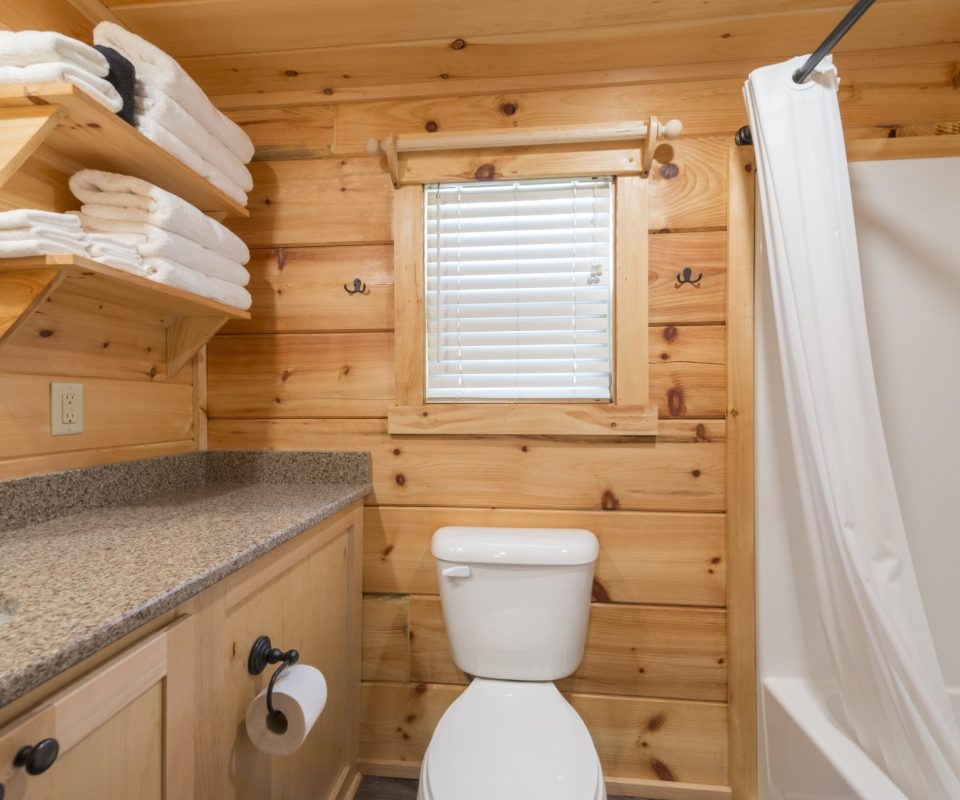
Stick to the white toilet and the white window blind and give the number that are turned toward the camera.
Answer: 2

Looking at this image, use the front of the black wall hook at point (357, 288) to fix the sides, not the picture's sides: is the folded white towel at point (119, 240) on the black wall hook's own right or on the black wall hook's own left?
on the black wall hook's own right

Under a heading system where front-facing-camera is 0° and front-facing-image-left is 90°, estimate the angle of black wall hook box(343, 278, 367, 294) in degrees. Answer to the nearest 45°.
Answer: approximately 0°

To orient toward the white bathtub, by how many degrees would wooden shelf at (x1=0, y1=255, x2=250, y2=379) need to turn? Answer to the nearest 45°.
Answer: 0° — it already faces it

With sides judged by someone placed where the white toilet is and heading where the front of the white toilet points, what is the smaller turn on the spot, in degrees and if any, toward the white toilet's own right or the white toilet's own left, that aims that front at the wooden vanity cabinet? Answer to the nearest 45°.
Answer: approximately 45° to the white toilet's own right

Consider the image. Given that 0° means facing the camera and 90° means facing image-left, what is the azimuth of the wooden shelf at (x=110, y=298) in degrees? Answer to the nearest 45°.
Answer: approximately 315°

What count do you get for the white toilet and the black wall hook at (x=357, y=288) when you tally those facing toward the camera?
2

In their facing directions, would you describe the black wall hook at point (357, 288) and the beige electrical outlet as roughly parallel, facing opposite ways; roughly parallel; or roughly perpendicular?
roughly perpendicular

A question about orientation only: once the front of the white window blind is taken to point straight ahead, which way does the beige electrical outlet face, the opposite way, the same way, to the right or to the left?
to the left

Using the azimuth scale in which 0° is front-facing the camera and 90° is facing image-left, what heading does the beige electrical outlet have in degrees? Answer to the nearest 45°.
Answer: approximately 315°
